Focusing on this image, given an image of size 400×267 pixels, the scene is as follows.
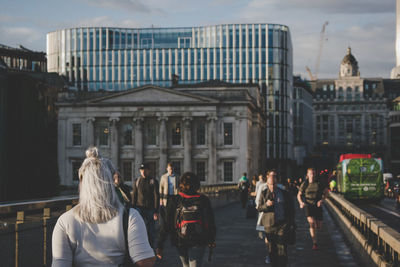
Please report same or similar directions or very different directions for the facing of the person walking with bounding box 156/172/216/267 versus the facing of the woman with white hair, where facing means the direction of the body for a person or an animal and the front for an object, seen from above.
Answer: same or similar directions

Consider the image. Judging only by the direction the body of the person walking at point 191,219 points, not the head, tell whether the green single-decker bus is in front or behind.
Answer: in front

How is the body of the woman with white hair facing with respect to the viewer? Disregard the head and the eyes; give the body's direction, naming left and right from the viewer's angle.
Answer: facing away from the viewer

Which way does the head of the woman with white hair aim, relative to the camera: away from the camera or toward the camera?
away from the camera

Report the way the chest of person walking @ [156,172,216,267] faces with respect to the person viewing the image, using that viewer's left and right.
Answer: facing away from the viewer

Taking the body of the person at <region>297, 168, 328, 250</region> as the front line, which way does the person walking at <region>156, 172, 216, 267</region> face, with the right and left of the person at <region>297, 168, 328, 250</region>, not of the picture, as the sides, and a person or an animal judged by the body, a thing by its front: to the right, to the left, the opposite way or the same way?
the opposite way

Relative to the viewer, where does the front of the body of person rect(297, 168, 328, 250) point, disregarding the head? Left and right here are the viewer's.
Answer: facing the viewer

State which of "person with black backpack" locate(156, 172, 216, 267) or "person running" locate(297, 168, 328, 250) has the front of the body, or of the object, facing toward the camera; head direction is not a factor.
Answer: "person running" locate(297, 168, 328, 250)

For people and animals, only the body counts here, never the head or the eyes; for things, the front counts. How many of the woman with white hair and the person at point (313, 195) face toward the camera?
1

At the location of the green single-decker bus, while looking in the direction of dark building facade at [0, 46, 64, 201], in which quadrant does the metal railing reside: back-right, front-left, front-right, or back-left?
front-left

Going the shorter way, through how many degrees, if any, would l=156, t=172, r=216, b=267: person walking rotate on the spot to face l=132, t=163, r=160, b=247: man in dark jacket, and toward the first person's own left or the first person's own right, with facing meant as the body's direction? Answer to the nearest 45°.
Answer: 0° — they already face them

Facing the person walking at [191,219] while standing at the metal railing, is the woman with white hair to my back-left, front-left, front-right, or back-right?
front-right

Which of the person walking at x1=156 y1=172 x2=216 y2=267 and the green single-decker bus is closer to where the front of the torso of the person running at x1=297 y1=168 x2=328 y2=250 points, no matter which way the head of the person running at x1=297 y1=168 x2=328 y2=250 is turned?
the person walking

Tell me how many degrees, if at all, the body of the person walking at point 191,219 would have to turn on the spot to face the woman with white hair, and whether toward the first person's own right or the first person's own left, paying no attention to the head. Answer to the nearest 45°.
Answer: approximately 180°
